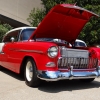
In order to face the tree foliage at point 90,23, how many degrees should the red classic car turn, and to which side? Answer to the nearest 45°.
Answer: approximately 135° to its left

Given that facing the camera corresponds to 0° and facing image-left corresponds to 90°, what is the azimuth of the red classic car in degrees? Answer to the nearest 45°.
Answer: approximately 315°
